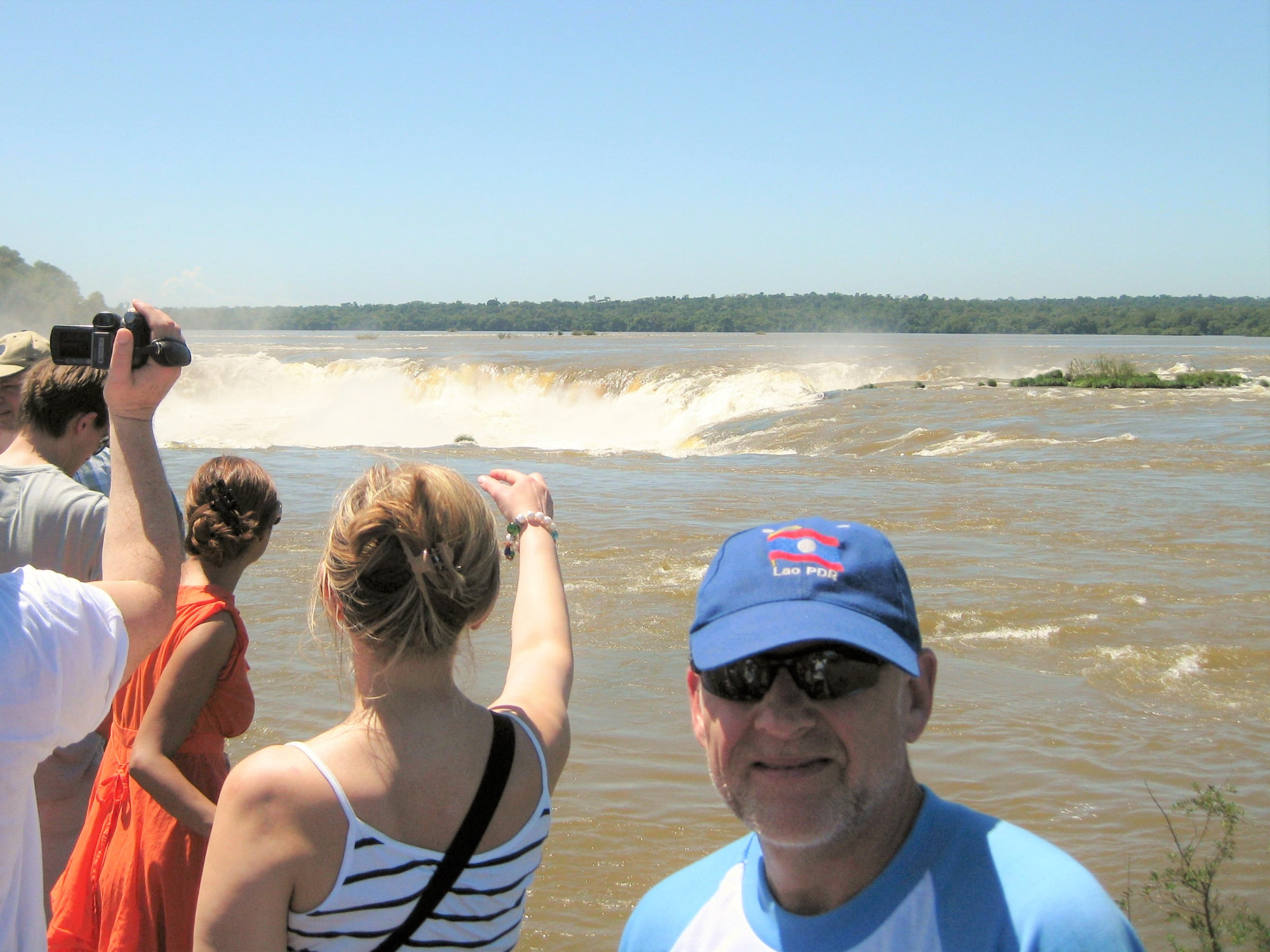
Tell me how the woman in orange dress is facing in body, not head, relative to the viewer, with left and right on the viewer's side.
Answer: facing away from the viewer and to the right of the viewer

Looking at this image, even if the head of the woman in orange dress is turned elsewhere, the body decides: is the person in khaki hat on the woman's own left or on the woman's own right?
on the woman's own left

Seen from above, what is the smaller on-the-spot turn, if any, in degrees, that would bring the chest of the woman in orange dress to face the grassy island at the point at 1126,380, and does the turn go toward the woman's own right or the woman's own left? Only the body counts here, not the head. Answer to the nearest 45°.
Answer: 0° — they already face it

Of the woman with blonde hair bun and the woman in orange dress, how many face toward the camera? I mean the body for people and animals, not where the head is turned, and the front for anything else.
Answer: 0

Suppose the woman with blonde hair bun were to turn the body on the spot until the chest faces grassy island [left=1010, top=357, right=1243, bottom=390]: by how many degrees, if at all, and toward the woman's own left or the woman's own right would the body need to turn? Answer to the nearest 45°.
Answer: approximately 45° to the woman's own right

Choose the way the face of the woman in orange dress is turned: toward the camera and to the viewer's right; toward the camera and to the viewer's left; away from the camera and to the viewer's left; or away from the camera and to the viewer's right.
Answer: away from the camera and to the viewer's right

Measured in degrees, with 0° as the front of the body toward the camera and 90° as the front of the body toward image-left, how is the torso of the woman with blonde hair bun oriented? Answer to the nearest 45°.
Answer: approximately 180°

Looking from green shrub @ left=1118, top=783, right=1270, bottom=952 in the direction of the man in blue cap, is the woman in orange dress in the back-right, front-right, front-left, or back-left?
front-right

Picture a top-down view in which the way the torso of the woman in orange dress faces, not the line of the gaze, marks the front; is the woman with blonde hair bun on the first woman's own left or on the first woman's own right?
on the first woman's own right

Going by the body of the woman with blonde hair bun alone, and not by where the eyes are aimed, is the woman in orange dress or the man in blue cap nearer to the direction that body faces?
the woman in orange dress

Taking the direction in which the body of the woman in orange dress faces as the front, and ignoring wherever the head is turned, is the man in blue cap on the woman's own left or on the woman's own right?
on the woman's own right

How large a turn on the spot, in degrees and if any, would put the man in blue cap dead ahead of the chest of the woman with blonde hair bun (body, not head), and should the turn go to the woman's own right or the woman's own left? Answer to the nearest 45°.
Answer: approximately 135° to the woman's own right
